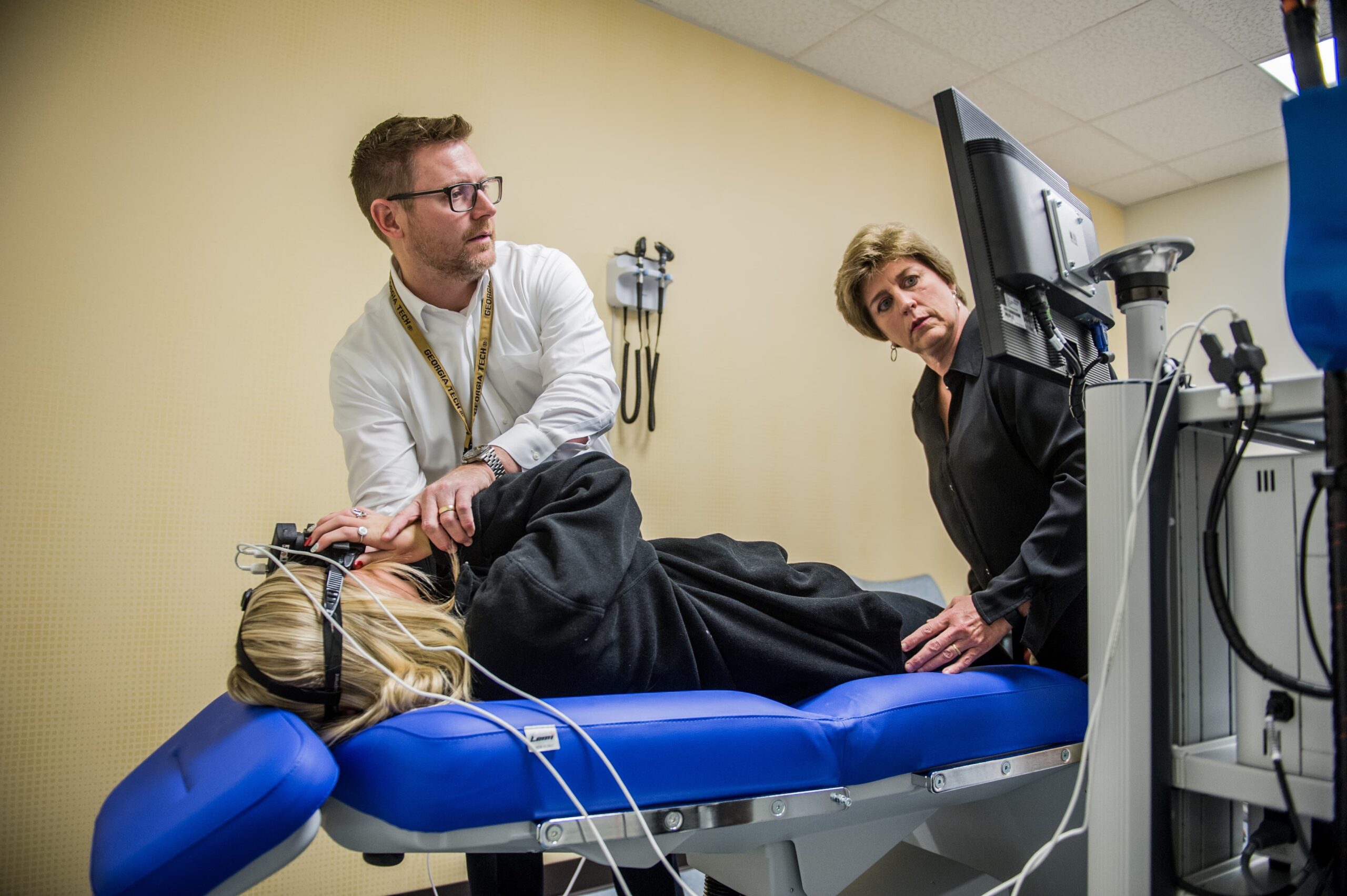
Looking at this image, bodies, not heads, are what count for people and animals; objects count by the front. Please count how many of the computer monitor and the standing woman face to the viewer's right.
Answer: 0

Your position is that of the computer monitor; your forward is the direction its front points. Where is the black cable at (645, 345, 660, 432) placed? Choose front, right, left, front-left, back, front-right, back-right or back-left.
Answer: front

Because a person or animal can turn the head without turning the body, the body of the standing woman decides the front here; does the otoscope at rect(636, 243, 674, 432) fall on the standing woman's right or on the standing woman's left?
on the standing woman's right

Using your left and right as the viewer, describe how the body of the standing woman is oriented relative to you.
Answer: facing the viewer and to the left of the viewer

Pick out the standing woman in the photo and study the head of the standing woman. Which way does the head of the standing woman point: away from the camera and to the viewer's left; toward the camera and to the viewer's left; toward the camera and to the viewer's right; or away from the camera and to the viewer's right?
toward the camera and to the viewer's left

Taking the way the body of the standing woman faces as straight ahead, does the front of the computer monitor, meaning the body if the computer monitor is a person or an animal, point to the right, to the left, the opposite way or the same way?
to the right

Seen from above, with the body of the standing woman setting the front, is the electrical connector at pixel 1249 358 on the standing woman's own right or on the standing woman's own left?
on the standing woman's own left

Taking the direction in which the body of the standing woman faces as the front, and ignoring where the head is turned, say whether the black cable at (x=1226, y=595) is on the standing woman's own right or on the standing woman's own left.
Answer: on the standing woman's own left

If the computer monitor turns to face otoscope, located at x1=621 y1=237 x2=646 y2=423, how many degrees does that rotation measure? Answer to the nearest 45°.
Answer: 0° — it already faces it

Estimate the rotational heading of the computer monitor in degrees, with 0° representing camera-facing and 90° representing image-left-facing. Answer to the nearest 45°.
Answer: approximately 135°

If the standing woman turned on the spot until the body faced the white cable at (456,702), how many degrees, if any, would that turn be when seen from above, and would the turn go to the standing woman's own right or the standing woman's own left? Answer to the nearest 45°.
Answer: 0° — they already face it

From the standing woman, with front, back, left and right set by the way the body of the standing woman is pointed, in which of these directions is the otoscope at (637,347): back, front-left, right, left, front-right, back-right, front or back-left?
right
